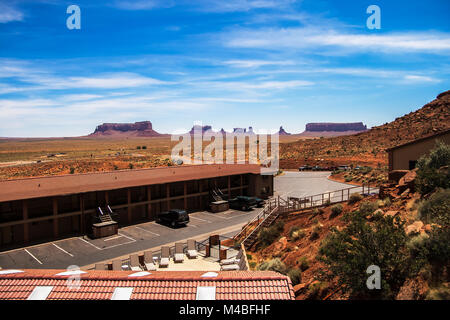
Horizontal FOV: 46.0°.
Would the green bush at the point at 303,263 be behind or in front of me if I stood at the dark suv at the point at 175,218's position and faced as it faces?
behind

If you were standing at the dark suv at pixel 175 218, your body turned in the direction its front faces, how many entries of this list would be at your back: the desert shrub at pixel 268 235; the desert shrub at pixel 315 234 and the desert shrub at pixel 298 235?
3

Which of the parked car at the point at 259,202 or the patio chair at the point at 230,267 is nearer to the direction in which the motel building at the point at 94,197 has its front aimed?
the patio chair

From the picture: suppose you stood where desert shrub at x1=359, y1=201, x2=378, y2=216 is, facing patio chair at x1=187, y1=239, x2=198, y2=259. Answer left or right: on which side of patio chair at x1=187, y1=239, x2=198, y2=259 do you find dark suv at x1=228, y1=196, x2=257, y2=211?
right

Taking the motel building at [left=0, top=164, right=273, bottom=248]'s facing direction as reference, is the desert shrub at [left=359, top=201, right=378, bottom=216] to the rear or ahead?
ahead

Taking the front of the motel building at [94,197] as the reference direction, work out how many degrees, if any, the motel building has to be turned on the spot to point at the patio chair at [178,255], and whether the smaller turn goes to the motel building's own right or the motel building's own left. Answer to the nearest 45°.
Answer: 0° — it already faces it

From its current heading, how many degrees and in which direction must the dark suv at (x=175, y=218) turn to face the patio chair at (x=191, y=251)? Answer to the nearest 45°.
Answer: approximately 135° to its left

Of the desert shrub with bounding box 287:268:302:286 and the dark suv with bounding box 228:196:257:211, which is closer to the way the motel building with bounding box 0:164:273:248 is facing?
the desert shrub

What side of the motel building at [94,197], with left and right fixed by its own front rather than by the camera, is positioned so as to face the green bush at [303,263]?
front

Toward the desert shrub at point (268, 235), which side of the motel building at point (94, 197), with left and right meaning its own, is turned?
front

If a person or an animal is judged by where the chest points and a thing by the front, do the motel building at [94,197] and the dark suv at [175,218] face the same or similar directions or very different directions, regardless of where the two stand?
very different directions

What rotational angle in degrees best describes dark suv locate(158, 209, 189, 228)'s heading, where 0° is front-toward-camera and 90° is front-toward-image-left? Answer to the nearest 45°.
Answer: approximately 135°
